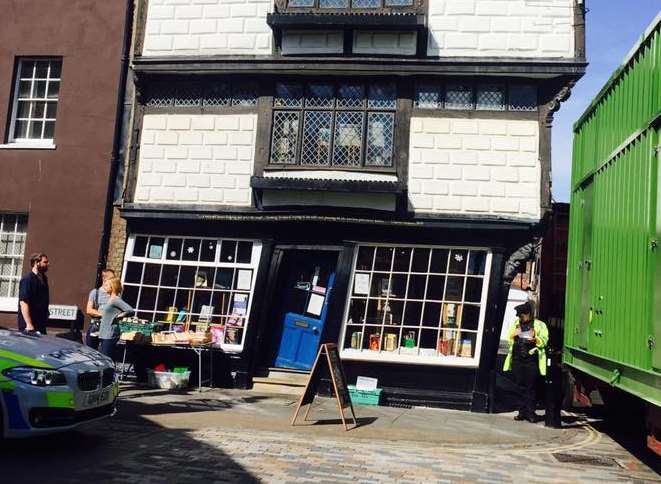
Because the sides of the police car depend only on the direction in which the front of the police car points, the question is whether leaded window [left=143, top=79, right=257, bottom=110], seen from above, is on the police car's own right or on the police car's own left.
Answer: on the police car's own left

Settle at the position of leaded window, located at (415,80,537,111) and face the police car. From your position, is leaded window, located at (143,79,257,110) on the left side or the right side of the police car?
right

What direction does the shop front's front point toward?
toward the camera

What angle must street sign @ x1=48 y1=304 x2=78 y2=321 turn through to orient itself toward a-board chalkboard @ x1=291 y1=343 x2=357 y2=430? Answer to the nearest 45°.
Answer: approximately 45° to its left

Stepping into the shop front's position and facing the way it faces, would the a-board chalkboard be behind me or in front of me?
in front

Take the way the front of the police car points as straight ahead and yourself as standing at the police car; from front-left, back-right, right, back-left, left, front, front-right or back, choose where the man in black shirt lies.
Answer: back-left

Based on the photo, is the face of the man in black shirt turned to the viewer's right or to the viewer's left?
to the viewer's right

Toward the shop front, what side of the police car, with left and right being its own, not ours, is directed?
left

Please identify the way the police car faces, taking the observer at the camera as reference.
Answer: facing the viewer and to the right of the viewer

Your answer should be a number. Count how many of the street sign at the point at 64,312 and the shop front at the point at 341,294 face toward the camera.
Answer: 2

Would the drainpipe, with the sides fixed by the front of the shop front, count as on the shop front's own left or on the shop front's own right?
on the shop front's own right
